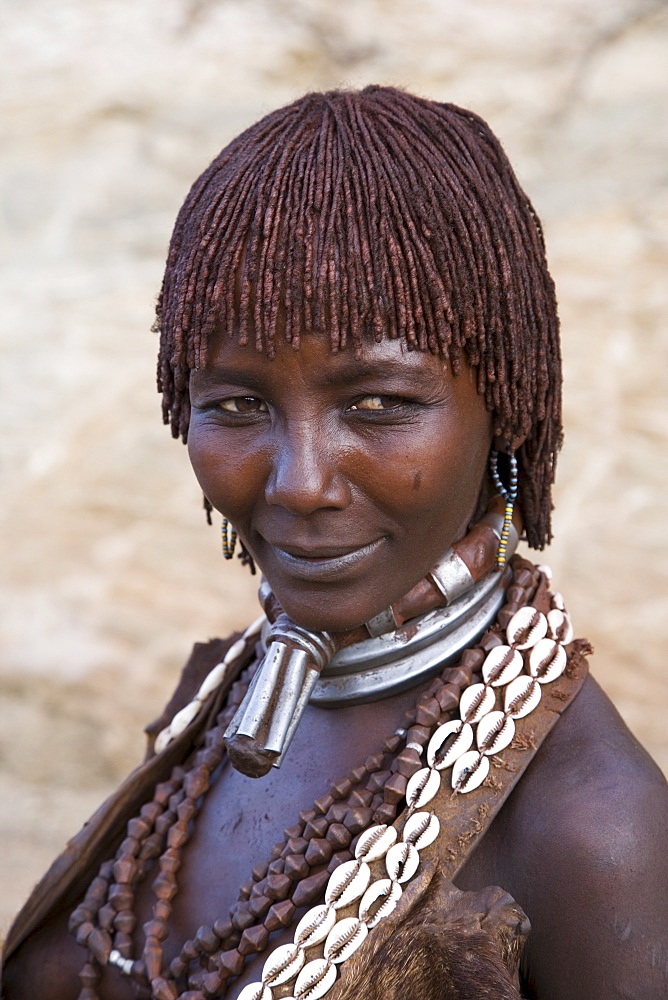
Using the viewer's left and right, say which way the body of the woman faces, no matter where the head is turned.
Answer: facing the viewer and to the left of the viewer
